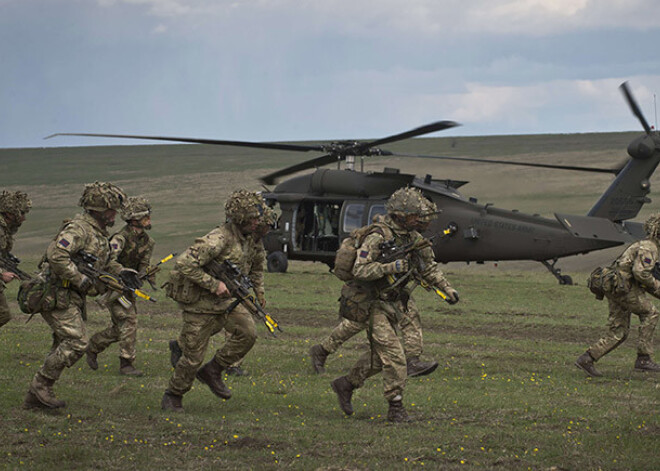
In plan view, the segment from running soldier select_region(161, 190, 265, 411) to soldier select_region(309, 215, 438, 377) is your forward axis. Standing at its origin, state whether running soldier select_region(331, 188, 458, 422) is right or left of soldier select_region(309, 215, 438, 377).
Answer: right

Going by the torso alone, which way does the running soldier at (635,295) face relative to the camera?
to the viewer's right
